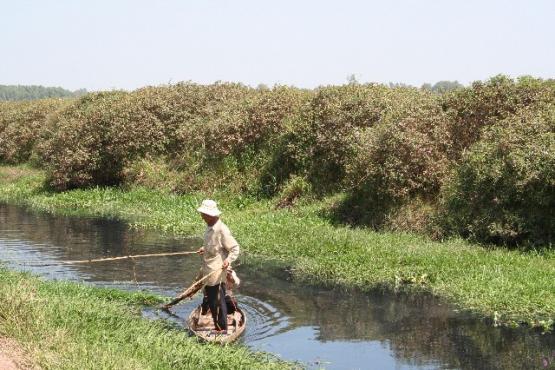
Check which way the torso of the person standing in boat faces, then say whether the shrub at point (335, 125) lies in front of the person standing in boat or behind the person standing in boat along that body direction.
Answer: behind

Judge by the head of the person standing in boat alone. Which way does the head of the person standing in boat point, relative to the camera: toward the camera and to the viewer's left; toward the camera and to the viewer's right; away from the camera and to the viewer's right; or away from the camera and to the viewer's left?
toward the camera and to the viewer's left

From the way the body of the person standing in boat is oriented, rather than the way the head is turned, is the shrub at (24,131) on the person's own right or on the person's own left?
on the person's own right

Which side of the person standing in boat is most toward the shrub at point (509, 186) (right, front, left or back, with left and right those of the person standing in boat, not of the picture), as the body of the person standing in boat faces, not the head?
back

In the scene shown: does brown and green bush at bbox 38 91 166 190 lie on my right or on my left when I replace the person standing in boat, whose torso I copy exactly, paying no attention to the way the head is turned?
on my right

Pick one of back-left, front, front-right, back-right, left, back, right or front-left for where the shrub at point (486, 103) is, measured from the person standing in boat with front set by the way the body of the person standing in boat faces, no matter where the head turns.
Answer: back
